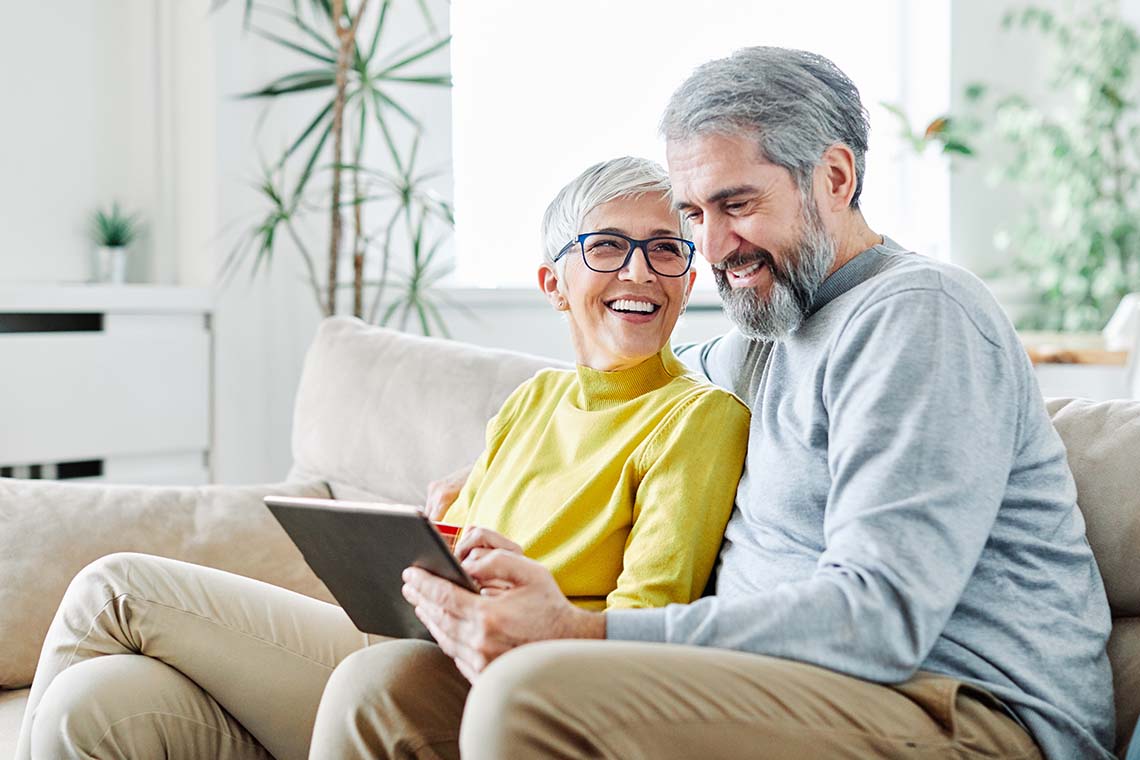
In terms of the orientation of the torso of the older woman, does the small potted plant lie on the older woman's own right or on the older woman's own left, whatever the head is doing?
on the older woman's own right

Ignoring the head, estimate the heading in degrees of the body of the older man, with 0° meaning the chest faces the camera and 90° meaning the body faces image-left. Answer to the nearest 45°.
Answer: approximately 45°

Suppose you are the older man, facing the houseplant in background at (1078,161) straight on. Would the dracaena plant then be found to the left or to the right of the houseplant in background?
left

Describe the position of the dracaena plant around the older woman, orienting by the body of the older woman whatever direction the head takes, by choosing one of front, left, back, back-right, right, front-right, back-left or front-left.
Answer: back-right

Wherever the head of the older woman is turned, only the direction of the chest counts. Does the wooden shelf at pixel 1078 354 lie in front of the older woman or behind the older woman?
behind

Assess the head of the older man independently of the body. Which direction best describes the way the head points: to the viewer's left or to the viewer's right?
to the viewer's left

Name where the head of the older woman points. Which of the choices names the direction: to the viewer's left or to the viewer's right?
to the viewer's right

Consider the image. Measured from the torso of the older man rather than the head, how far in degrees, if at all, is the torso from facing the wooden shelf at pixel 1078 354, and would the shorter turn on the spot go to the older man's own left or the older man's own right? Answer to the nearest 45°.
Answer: approximately 135° to the older man's own right
